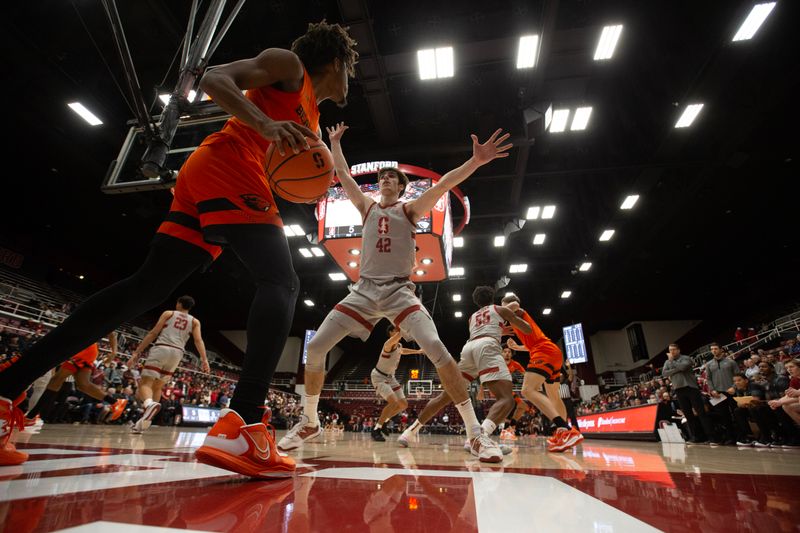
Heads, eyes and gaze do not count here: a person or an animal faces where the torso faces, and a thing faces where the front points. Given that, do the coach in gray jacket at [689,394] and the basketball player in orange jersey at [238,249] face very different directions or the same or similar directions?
very different directions

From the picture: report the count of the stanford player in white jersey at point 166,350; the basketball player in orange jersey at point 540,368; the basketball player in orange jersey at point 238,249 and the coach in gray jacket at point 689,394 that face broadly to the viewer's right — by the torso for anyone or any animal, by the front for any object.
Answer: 1

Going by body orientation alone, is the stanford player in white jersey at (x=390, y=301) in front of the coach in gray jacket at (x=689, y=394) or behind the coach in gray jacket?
in front

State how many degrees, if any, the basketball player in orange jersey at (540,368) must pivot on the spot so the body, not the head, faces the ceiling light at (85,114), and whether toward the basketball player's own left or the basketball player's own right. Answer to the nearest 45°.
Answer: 0° — they already face it

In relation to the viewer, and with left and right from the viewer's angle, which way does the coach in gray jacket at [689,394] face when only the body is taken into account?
facing the viewer and to the left of the viewer

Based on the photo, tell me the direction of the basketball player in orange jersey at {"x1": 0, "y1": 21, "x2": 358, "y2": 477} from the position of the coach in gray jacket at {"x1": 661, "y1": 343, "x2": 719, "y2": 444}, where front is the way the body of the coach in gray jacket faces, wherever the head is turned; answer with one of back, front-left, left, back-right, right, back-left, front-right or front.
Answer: front-left

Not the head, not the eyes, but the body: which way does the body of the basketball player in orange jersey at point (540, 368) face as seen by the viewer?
to the viewer's left

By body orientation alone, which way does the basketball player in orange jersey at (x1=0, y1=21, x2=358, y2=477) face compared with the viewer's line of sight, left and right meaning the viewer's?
facing to the right of the viewer

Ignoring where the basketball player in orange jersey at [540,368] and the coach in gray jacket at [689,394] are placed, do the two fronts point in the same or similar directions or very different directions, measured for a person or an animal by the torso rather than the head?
same or similar directions

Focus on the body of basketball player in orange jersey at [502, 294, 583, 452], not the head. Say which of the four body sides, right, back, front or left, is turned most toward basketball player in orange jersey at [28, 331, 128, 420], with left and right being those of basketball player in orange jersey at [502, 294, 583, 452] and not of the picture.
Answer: front
